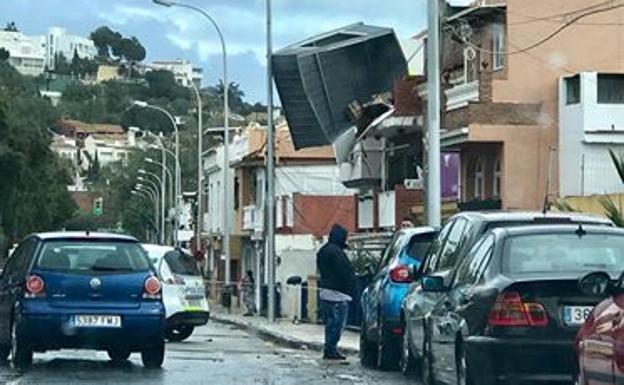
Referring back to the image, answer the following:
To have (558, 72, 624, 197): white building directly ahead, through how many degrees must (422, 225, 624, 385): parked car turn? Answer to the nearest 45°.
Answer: approximately 45° to its right

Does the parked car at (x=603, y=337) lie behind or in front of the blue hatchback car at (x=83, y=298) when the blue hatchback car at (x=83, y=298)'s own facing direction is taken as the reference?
behind

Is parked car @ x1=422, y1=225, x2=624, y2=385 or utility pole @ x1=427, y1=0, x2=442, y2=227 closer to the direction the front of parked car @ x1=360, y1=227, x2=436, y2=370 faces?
the utility pole

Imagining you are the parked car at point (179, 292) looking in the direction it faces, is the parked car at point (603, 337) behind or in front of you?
behind

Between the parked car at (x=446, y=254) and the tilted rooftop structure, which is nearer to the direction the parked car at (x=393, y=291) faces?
the tilted rooftop structure

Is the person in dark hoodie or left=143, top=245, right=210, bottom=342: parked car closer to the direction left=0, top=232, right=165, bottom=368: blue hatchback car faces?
the parked car

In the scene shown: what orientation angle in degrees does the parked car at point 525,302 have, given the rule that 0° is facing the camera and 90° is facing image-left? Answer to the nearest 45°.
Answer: approximately 135°

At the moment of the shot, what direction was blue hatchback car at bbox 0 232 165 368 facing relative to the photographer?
facing away from the viewer

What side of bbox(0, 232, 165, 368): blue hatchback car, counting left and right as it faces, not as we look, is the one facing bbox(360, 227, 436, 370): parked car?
right
